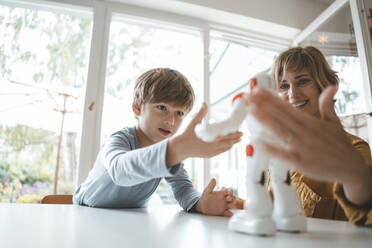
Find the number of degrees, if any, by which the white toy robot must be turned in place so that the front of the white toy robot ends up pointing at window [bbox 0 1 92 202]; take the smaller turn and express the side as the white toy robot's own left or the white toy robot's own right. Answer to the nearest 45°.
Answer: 0° — it already faces it

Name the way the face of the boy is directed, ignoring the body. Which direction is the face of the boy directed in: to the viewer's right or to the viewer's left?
to the viewer's right

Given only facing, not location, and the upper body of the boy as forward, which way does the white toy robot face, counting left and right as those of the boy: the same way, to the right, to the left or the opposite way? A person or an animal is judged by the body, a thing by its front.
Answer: the opposite way

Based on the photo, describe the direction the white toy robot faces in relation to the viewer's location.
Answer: facing away from the viewer and to the left of the viewer

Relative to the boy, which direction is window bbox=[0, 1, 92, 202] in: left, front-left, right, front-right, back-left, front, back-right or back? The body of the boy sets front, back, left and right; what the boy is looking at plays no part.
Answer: back

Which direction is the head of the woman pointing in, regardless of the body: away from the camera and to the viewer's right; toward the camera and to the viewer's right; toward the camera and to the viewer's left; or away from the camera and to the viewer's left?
toward the camera and to the viewer's left

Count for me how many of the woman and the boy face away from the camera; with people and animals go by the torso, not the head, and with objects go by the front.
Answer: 0
